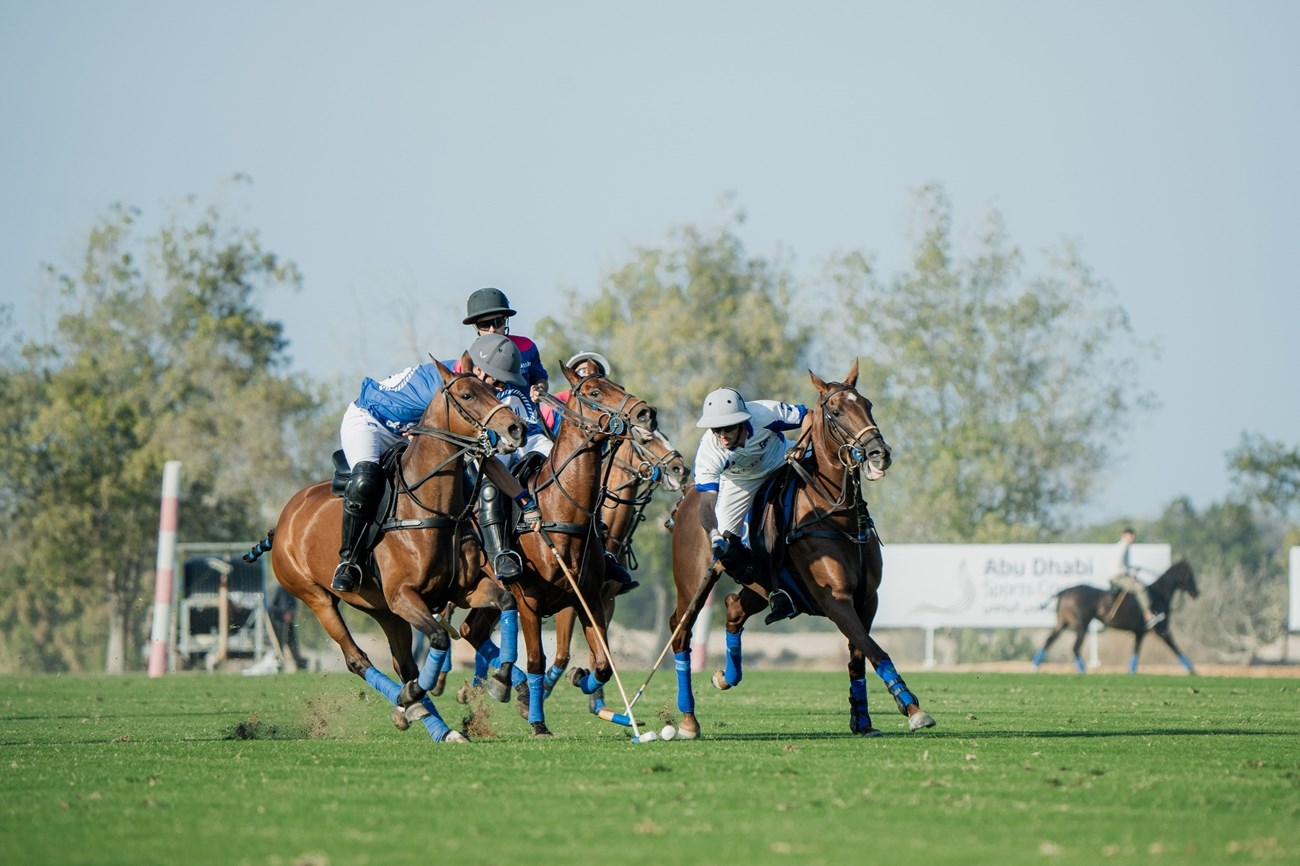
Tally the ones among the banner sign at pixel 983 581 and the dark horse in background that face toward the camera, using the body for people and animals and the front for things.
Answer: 1

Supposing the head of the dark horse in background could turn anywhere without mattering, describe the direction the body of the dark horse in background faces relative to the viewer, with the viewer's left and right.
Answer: facing to the right of the viewer

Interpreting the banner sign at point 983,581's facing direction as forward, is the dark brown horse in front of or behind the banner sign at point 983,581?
in front

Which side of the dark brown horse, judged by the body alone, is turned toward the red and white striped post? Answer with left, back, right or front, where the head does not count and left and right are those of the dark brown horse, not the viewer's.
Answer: back

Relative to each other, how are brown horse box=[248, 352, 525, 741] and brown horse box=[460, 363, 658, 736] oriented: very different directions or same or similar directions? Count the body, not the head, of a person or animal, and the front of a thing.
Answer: same or similar directions

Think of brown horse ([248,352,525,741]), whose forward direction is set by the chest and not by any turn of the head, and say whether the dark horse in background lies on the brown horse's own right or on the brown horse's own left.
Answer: on the brown horse's own left

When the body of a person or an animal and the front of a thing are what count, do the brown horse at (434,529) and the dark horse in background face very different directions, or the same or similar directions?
same or similar directions

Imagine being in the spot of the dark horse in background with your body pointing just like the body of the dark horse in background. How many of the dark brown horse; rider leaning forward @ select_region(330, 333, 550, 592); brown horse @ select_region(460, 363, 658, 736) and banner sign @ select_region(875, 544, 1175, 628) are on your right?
3

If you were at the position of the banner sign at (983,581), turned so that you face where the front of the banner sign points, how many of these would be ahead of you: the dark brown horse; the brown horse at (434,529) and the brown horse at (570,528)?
3

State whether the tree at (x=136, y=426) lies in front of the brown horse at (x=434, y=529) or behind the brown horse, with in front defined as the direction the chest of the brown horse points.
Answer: behind

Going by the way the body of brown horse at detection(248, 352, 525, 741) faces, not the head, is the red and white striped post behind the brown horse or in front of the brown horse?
behind

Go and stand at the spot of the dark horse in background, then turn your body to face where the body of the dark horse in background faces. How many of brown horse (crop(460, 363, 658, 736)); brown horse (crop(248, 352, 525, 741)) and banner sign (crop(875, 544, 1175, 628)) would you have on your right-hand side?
2

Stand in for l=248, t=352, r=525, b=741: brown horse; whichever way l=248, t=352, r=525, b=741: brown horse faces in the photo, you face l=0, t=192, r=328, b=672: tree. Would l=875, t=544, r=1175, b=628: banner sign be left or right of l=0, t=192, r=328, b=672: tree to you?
right

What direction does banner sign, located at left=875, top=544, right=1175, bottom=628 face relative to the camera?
toward the camera

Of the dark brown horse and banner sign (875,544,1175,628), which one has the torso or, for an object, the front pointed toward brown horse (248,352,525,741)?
the banner sign

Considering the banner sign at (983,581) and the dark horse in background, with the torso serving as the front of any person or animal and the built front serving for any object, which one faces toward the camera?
the banner sign
